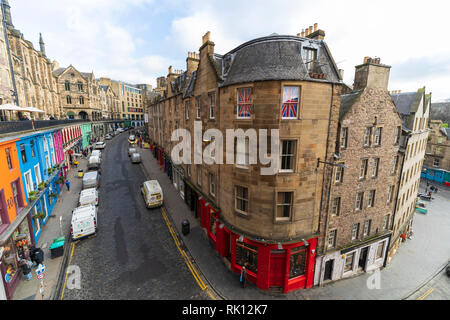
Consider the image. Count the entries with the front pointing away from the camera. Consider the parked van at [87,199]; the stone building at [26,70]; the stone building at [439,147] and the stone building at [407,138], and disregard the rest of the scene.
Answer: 1

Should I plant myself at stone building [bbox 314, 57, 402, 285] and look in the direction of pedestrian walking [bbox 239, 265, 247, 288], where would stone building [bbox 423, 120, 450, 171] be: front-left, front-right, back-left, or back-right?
back-right

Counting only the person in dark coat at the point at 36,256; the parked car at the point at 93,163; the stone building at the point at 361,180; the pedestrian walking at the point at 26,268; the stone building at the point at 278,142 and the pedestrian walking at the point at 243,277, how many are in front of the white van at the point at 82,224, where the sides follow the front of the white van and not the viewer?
1

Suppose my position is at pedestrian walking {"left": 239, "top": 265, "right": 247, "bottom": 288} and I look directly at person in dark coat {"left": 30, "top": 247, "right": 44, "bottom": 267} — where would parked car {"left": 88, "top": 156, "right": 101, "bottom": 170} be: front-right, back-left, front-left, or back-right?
front-right

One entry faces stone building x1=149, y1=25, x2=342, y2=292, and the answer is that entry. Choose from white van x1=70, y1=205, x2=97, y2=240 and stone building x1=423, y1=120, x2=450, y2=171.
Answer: stone building x1=423, y1=120, x2=450, y2=171

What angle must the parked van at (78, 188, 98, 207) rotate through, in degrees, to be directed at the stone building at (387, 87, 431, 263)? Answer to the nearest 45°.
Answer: approximately 135° to its right

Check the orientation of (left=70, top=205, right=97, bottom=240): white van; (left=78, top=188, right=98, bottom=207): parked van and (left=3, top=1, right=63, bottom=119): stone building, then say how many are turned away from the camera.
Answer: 2

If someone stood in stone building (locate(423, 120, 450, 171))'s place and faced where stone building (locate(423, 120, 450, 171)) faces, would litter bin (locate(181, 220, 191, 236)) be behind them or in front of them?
in front

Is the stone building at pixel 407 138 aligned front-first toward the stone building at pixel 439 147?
no

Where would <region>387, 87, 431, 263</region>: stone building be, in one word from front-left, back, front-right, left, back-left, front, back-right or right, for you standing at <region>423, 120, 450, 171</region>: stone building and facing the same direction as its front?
front

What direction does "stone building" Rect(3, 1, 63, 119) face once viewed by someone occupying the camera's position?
facing the viewer and to the right of the viewer

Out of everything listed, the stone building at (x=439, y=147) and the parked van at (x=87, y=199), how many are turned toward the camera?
1

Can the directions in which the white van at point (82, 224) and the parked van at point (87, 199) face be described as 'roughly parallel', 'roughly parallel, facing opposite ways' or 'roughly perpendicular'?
roughly parallel

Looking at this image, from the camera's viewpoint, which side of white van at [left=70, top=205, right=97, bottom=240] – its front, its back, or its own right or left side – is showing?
back

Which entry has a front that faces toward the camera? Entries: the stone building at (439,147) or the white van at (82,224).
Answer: the stone building

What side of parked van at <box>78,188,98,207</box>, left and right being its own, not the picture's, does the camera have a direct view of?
back

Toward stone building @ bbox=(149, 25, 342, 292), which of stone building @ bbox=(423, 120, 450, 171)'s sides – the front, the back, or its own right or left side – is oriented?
front

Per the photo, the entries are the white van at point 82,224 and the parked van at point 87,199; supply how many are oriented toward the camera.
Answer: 0

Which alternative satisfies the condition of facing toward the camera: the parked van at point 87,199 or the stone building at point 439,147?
the stone building
